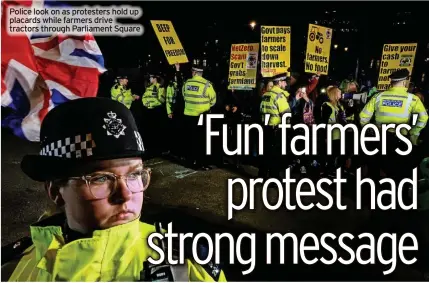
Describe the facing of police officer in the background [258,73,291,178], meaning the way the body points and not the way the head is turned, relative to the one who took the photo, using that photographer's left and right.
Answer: facing away from the viewer and to the right of the viewer

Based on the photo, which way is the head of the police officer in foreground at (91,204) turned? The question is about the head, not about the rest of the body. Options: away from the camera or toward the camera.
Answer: toward the camera

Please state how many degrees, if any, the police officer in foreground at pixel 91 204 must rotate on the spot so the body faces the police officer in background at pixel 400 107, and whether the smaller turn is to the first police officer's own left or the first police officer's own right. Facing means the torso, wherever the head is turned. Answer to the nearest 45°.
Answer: approximately 90° to the first police officer's own left

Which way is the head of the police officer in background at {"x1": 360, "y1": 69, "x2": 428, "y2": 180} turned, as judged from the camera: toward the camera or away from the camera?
away from the camera

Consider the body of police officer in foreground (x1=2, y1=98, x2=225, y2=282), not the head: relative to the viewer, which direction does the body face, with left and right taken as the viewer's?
facing the viewer and to the right of the viewer

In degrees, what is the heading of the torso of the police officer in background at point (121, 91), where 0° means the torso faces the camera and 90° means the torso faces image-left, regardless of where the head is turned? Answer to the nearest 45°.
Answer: approximately 315°

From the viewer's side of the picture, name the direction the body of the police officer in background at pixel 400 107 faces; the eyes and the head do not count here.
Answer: away from the camera

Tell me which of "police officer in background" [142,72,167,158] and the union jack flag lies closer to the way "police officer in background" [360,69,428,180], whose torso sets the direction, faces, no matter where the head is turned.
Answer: the police officer in background
